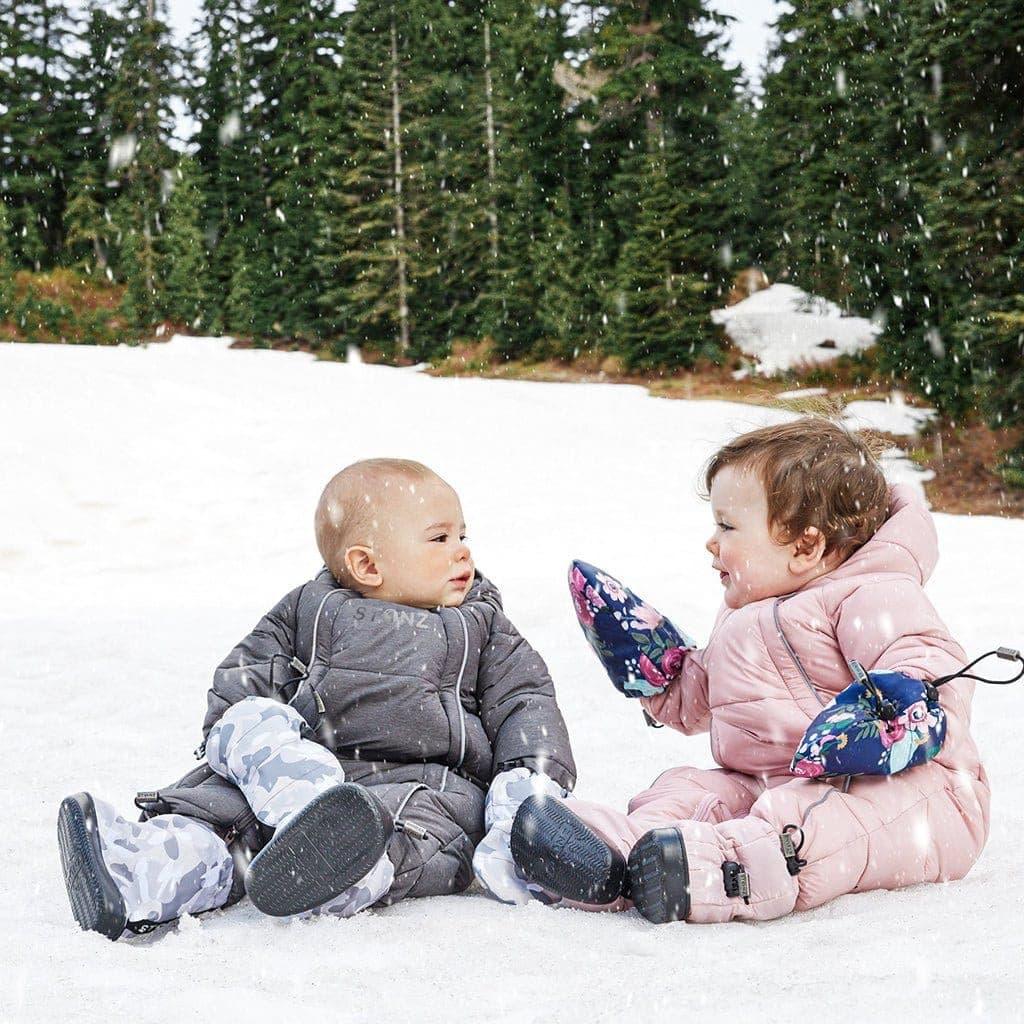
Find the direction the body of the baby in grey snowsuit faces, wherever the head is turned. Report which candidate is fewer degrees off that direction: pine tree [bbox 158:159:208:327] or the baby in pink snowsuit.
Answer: the baby in pink snowsuit

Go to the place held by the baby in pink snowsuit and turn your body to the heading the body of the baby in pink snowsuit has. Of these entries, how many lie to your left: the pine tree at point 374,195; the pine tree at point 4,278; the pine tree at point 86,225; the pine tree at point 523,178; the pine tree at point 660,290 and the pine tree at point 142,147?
0

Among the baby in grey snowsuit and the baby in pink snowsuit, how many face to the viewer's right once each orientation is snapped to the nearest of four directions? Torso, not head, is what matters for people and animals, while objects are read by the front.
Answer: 0

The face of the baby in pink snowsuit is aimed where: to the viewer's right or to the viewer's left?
to the viewer's left

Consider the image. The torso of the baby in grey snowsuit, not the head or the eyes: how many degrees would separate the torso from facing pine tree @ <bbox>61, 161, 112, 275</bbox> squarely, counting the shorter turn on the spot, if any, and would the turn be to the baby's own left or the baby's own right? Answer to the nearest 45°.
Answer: approximately 180°

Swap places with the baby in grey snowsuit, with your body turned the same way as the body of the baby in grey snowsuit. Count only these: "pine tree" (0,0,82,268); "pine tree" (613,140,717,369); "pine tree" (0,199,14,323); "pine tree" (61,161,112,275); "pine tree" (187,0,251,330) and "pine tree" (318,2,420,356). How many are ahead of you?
0

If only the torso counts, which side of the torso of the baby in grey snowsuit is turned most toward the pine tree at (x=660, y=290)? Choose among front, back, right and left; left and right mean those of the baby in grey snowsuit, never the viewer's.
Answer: back

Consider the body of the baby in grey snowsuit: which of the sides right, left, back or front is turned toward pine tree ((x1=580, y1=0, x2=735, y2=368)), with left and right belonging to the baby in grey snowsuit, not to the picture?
back

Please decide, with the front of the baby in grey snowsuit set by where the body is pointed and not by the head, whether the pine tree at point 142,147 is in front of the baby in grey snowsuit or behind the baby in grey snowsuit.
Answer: behind

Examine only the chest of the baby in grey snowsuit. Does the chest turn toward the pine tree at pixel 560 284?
no

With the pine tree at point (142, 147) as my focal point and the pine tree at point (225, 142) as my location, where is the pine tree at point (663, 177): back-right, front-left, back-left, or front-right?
back-left

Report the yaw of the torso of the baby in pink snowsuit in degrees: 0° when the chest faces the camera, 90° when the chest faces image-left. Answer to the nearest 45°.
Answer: approximately 45°

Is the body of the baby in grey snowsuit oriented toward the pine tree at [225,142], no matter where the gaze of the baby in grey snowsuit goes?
no

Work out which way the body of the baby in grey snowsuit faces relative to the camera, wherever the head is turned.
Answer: toward the camera

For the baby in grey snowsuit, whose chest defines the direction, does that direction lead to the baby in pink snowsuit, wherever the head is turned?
no

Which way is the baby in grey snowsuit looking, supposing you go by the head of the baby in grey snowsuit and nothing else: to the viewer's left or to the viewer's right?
to the viewer's right
